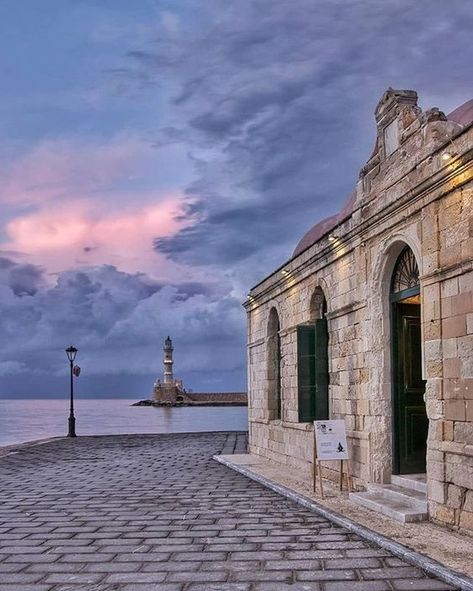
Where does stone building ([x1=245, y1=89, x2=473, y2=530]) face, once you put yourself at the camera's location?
facing the viewer and to the left of the viewer
